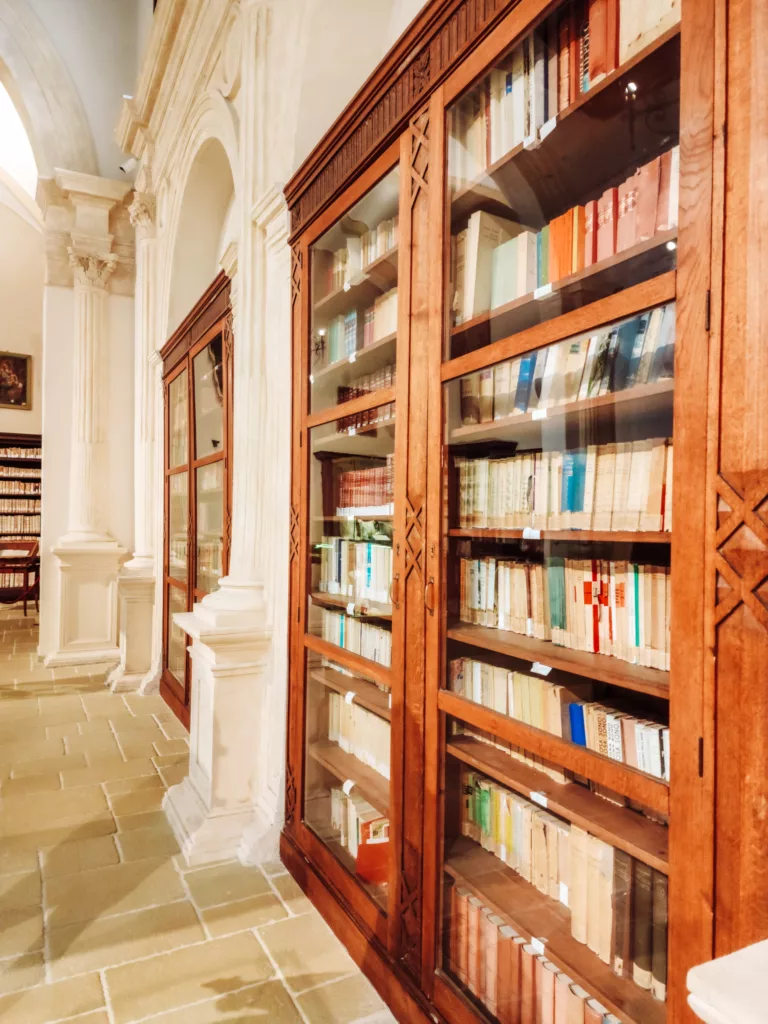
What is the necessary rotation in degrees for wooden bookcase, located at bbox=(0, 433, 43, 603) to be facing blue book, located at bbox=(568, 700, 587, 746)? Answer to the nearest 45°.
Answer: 0° — it already faces it

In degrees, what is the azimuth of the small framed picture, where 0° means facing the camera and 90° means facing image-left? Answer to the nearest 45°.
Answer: approximately 0°

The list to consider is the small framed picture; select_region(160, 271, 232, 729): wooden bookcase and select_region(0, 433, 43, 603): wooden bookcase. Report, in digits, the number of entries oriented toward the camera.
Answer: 2

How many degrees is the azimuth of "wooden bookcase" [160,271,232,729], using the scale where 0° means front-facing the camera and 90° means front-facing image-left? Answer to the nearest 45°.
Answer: approximately 90°

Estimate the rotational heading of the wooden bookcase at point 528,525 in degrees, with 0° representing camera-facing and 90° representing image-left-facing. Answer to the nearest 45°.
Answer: approximately 45°

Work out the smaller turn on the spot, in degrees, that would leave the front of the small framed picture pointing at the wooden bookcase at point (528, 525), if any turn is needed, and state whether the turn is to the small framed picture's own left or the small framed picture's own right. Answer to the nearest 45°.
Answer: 0° — it already faces it
